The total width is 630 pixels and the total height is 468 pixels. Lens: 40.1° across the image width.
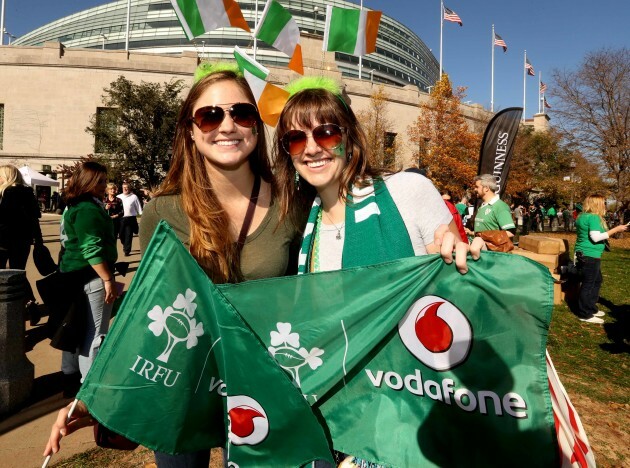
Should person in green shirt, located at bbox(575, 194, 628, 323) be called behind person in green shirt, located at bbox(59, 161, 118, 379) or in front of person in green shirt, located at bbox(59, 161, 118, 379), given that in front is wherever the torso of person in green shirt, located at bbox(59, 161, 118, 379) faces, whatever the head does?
in front

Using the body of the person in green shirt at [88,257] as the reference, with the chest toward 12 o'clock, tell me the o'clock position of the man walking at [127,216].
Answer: The man walking is roughly at 9 o'clock from the person in green shirt.

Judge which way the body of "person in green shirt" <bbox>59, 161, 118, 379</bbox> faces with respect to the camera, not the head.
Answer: to the viewer's right

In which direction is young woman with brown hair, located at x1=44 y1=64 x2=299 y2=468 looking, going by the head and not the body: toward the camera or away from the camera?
toward the camera
